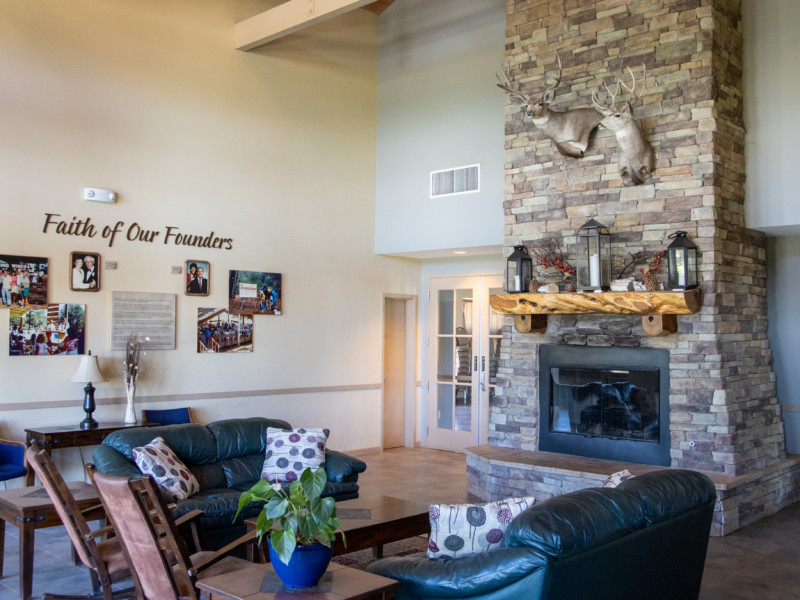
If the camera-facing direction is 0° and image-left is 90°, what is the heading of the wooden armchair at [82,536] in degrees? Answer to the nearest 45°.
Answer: approximately 270°

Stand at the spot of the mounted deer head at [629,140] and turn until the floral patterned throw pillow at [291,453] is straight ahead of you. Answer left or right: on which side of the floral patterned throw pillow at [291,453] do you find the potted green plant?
left

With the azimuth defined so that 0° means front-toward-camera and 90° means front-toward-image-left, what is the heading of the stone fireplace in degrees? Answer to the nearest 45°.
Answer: approximately 45°

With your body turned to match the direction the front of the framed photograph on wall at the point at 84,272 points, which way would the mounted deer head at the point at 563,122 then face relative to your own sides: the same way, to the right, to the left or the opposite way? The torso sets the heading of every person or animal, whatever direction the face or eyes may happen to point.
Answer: to the right

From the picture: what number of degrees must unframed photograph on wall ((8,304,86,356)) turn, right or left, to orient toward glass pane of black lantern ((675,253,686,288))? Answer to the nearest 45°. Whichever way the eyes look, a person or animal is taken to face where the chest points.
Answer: approximately 45° to its left

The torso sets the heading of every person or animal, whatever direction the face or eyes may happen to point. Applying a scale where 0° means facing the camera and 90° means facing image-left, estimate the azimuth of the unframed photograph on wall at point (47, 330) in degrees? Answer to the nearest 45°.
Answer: approximately 0°

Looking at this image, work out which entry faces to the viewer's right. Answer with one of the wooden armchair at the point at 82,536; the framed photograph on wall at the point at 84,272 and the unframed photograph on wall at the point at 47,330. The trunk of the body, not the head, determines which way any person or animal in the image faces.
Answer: the wooden armchair

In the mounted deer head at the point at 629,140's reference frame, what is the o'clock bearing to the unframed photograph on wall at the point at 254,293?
The unframed photograph on wall is roughly at 2 o'clock from the mounted deer head.

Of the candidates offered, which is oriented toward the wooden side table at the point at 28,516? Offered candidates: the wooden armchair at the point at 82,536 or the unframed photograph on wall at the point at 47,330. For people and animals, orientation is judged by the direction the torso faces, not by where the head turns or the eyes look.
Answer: the unframed photograph on wall

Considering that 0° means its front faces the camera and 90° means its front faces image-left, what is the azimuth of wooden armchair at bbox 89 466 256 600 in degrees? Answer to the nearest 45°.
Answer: approximately 225°

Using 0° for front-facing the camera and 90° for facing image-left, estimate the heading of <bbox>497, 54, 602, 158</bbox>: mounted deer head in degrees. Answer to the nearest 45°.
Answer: approximately 45°

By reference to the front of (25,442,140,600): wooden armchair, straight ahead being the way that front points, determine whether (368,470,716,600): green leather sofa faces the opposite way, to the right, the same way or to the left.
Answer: to the left
